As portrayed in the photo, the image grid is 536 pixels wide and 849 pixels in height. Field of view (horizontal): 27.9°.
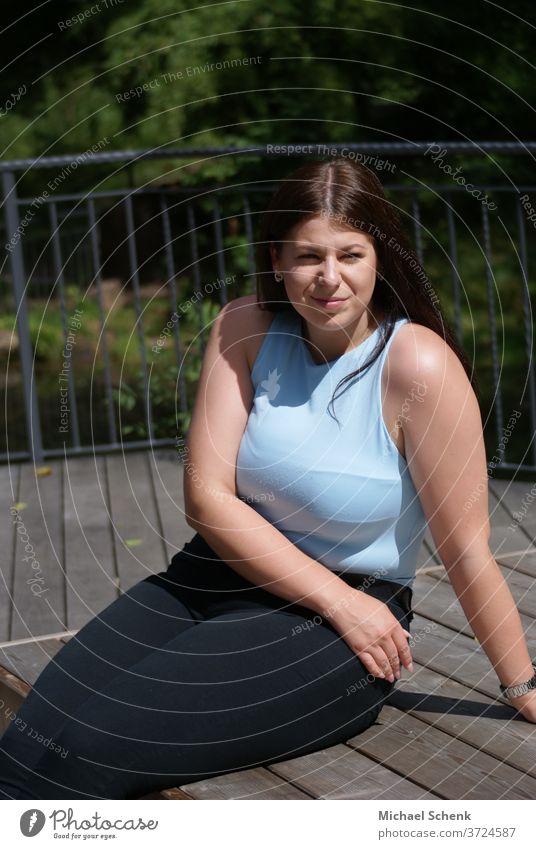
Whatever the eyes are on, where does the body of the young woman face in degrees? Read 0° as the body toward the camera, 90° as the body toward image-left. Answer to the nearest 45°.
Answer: approximately 45°

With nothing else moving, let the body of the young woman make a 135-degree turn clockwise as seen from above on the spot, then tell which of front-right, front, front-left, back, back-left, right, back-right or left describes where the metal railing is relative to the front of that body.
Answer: front
